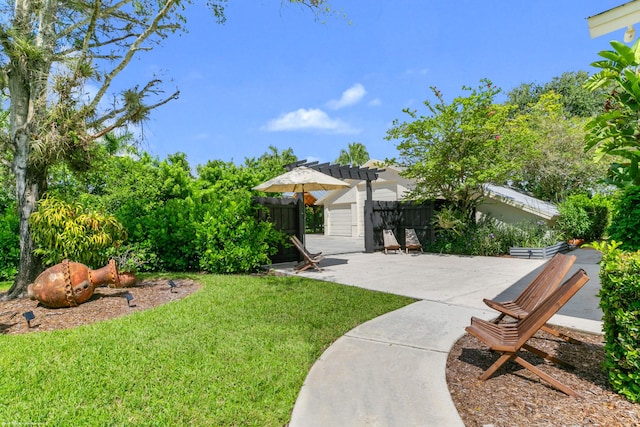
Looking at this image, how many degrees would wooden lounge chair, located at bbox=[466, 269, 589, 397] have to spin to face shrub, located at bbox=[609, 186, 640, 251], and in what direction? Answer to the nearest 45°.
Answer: approximately 135° to its right

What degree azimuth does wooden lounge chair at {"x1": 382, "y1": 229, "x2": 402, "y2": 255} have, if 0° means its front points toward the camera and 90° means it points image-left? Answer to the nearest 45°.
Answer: approximately 0°

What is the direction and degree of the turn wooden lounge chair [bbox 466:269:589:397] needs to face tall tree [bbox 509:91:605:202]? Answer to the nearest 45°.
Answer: approximately 90° to its right

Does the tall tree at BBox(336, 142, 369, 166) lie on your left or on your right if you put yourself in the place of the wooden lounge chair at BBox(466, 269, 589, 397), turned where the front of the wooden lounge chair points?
on your right

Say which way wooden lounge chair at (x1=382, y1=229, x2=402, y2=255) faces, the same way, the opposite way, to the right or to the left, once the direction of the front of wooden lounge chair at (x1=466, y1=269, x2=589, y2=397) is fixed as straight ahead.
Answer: to the left

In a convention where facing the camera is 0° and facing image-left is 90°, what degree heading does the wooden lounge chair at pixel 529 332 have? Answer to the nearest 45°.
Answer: approximately 90°

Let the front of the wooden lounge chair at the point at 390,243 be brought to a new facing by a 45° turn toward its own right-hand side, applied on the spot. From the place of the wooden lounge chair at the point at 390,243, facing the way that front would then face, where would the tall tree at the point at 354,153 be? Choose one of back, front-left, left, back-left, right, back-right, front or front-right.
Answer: back-right

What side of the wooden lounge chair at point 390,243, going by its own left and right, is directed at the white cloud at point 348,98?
back

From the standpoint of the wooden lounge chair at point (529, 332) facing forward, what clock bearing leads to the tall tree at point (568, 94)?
The tall tree is roughly at 3 o'clock from the wooden lounge chair.

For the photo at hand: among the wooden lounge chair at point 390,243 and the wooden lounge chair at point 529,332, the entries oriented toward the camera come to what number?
1
